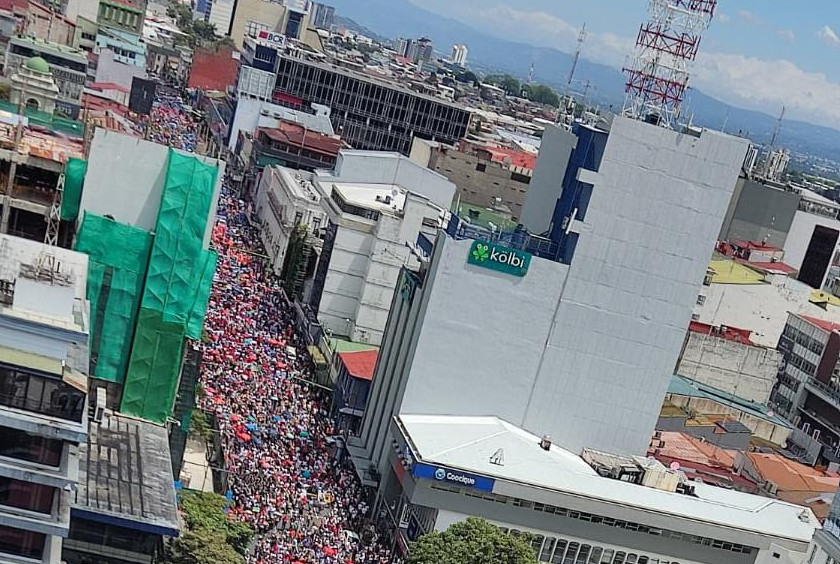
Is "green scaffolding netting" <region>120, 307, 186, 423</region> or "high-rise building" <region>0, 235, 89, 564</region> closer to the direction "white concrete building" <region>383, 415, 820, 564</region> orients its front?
the high-rise building

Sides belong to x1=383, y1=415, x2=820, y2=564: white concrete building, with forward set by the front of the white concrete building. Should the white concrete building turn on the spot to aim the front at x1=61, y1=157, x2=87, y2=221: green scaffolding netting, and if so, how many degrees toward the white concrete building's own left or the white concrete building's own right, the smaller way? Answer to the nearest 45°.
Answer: approximately 135° to the white concrete building's own right

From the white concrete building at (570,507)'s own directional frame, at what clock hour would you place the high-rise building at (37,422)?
The high-rise building is roughly at 1 o'clock from the white concrete building.

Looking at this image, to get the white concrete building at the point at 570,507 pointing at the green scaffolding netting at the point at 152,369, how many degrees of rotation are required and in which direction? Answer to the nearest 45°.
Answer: approximately 45° to its right

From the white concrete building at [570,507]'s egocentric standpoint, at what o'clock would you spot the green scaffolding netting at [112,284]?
The green scaffolding netting is roughly at 2 o'clock from the white concrete building.

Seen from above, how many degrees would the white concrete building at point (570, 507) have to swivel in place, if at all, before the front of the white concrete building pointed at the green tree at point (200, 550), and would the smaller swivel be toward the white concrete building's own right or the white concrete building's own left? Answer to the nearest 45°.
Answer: approximately 45° to the white concrete building's own right
